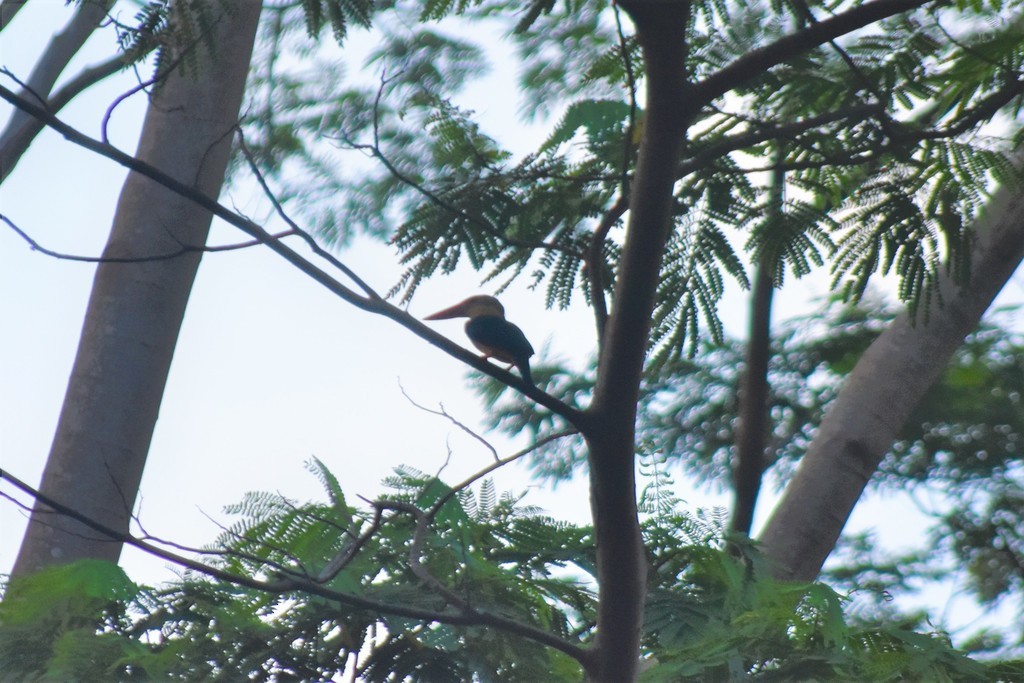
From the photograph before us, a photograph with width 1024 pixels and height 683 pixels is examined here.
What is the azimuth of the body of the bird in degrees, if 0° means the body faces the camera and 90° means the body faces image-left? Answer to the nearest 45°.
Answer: approximately 90°

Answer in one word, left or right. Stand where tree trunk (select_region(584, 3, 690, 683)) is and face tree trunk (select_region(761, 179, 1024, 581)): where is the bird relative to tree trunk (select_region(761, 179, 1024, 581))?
left

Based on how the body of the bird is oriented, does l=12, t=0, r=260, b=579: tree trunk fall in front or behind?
in front

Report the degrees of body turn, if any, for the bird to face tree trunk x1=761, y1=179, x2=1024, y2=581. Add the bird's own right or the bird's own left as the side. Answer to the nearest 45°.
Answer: approximately 135° to the bird's own right

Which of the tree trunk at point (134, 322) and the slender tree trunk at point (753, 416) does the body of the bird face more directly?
the tree trunk

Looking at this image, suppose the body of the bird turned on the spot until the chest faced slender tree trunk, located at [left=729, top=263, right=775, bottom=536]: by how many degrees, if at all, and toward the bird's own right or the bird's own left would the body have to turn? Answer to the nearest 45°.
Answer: approximately 135° to the bird's own right
